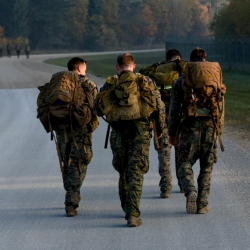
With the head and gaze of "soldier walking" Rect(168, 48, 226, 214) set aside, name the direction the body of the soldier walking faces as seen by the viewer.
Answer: away from the camera

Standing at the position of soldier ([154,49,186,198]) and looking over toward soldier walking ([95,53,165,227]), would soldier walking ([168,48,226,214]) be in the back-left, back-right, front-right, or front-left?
front-left

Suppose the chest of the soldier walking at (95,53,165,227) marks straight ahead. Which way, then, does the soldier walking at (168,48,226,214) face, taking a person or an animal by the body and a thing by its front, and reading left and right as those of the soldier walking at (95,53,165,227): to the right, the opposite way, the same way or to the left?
the same way

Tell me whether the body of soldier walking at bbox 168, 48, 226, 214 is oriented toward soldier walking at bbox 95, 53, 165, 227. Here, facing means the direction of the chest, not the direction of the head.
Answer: no

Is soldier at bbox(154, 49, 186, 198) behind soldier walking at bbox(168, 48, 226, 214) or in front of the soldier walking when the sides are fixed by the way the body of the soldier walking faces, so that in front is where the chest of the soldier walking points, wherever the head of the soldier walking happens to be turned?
in front

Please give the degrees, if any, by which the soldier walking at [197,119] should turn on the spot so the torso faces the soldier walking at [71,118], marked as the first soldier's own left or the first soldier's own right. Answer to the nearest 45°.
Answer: approximately 90° to the first soldier's own left

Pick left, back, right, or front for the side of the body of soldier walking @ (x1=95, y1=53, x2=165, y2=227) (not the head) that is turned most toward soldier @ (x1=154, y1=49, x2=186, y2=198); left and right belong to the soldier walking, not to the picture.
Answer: front

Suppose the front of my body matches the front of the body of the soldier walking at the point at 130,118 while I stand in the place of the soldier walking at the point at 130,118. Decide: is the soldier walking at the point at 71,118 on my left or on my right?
on my left

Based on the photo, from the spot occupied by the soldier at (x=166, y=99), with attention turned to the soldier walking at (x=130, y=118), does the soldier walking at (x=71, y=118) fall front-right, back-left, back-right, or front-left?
front-right

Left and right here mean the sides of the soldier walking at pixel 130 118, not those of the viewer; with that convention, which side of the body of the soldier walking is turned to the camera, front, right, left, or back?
back

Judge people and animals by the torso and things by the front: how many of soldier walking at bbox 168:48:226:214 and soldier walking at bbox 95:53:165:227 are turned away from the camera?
2

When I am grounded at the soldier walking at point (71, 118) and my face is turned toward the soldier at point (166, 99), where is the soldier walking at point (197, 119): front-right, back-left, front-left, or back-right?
front-right

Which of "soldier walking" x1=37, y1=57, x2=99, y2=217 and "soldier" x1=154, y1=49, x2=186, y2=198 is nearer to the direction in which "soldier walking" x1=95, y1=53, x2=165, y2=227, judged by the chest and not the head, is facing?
the soldier

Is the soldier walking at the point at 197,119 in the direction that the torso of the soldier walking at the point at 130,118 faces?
no

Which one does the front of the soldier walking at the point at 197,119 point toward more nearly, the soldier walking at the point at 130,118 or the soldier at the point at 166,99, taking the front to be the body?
the soldier

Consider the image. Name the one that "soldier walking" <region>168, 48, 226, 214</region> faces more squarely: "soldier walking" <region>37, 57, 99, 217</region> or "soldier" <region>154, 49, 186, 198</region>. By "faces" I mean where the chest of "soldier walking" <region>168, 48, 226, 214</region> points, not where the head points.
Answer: the soldier
